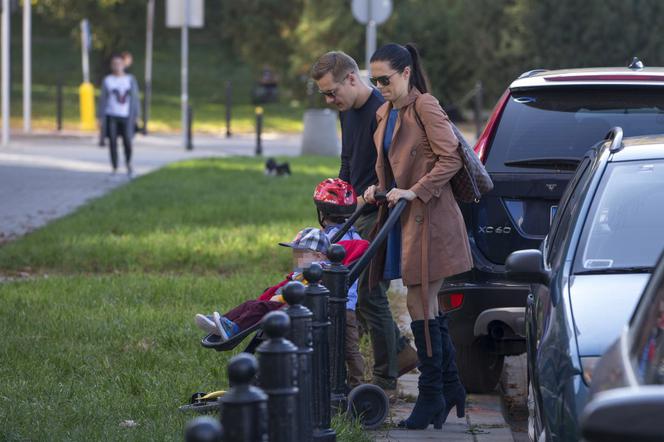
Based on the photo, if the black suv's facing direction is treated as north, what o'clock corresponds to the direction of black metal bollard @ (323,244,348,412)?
The black metal bollard is roughly at 7 o'clock from the black suv.

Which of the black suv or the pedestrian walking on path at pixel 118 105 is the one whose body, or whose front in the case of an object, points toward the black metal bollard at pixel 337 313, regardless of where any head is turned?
the pedestrian walking on path

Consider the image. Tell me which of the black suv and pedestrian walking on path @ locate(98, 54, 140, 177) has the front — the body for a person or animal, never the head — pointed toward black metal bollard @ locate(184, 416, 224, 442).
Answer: the pedestrian walking on path

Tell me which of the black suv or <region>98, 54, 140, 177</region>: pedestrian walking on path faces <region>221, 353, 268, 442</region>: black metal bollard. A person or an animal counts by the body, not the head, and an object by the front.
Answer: the pedestrian walking on path

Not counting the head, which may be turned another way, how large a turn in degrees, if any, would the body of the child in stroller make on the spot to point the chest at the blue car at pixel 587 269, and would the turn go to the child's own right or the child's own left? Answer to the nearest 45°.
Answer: approximately 135° to the child's own left

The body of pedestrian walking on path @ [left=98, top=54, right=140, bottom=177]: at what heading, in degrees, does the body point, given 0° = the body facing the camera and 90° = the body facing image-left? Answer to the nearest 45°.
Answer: approximately 0°

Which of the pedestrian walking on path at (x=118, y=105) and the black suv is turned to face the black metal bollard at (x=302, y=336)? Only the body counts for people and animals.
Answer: the pedestrian walking on path

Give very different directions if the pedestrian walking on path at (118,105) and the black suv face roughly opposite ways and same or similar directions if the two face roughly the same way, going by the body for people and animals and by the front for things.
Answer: very different directions

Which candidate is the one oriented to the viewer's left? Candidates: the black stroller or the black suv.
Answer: the black stroller

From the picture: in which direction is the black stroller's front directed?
to the viewer's left

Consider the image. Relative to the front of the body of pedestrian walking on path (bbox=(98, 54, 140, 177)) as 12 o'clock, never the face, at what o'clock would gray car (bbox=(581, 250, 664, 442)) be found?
The gray car is roughly at 12 o'clock from the pedestrian walking on path.

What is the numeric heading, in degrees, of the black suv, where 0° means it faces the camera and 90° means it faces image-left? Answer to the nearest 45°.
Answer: approximately 180°

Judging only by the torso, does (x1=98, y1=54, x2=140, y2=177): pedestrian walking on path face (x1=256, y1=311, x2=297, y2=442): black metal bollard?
yes

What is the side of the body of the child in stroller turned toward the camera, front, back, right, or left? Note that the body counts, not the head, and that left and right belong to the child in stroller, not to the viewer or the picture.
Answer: left
